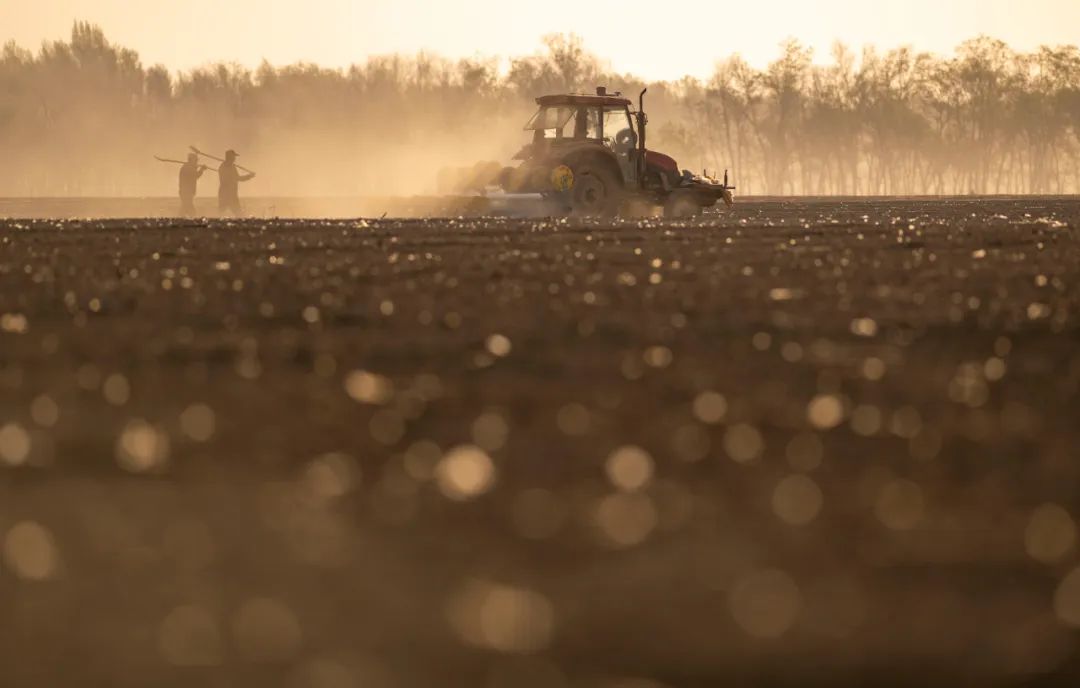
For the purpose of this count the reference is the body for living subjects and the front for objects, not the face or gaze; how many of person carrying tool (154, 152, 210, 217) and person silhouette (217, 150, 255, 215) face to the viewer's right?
2

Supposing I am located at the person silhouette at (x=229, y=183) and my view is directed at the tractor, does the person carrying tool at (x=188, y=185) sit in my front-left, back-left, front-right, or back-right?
back-right

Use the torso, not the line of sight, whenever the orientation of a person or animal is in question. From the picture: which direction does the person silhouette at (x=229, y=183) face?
to the viewer's right

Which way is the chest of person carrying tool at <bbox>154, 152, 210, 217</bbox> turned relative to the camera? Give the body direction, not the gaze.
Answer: to the viewer's right

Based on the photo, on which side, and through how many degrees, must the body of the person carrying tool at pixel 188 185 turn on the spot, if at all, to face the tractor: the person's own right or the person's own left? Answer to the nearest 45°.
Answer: approximately 45° to the person's own right

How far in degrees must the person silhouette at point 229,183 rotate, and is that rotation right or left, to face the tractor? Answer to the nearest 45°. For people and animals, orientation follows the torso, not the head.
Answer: approximately 45° to its right

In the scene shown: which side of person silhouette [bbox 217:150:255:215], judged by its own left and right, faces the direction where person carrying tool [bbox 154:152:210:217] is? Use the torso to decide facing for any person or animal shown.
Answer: back
